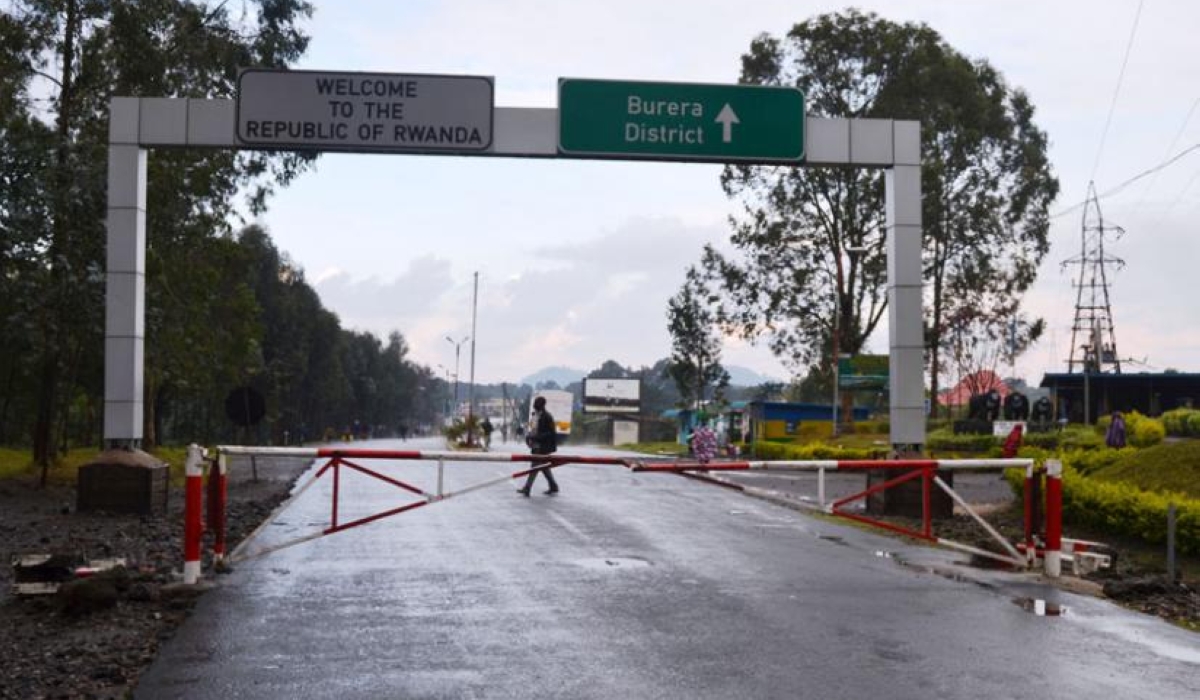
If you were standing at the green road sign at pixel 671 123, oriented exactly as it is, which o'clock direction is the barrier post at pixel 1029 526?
The barrier post is roughly at 11 o'clock from the green road sign.

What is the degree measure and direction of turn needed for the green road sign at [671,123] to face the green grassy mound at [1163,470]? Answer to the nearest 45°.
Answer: approximately 90° to its left

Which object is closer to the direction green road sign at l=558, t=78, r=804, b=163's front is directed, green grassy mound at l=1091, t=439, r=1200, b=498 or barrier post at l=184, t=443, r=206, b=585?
the barrier post

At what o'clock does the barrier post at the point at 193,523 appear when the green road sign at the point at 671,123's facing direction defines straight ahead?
The barrier post is roughly at 1 o'clock from the green road sign.

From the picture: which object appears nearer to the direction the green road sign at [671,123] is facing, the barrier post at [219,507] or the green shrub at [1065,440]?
the barrier post

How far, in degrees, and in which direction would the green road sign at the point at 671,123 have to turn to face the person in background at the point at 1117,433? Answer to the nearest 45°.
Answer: approximately 135° to its left

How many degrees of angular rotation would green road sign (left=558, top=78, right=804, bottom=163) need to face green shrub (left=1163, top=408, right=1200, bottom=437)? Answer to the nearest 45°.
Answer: approximately 135° to its left

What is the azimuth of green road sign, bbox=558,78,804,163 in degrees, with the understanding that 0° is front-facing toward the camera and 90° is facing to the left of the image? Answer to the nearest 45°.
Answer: approximately 0°
